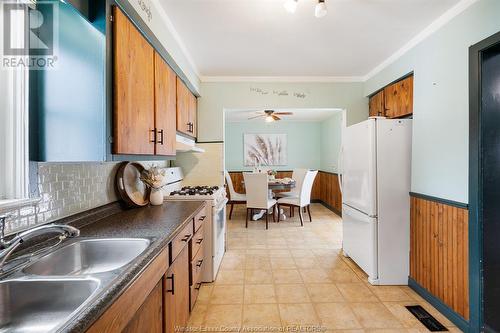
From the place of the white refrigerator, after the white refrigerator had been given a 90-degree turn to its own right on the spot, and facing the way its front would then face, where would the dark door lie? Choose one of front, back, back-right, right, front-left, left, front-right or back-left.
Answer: back

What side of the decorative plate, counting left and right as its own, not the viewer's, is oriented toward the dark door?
front

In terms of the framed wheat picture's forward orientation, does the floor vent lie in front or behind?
in front

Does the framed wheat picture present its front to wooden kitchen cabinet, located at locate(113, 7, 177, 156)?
yes

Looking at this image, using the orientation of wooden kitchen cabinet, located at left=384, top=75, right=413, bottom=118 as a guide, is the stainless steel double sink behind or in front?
in front

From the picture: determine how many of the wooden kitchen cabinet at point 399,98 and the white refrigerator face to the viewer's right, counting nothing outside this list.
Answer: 0

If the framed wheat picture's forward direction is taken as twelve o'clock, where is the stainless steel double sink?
The stainless steel double sink is roughly at 12 o'clock from the framed wheat picture.

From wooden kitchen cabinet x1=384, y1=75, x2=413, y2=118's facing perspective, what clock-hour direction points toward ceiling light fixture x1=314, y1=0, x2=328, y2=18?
The ceiling light fixture is roughly at 11 o'clock from the wooden kitchen cabinet.

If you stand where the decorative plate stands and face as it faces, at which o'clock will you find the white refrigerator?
The white refrigerator is roughly at 11 o'clock from the decorative plate.

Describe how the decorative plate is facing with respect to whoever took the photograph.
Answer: facing the viewer and to the right of the viewer

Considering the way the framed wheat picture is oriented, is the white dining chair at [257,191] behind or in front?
in front
